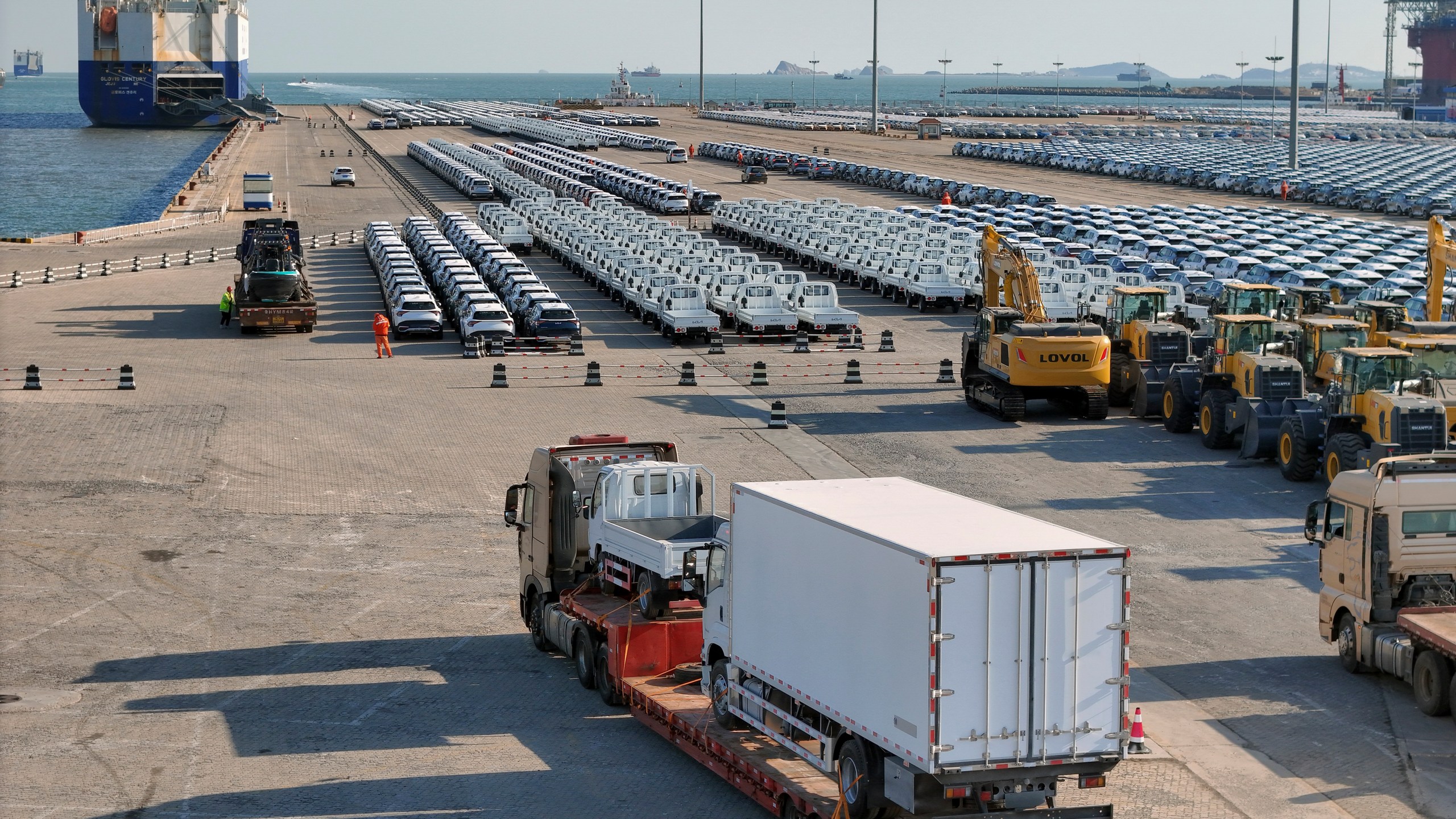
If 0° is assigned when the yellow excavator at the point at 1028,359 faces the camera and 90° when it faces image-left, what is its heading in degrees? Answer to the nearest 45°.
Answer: approximately 135°

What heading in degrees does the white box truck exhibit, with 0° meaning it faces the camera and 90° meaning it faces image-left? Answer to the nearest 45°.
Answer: approximately 135°

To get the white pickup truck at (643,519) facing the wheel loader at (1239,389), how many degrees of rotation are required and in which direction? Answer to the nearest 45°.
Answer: approximately 90° to its right

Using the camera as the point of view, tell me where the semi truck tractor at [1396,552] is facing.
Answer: facing away from the viewer and to the left of the viewer

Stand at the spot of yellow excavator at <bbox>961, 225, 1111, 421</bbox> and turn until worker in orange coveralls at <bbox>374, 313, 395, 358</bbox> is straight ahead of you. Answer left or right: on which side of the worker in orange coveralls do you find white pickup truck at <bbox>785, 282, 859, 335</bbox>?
right

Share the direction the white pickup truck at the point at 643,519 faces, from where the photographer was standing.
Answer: facing away from the viewer and to the left of the viewer
